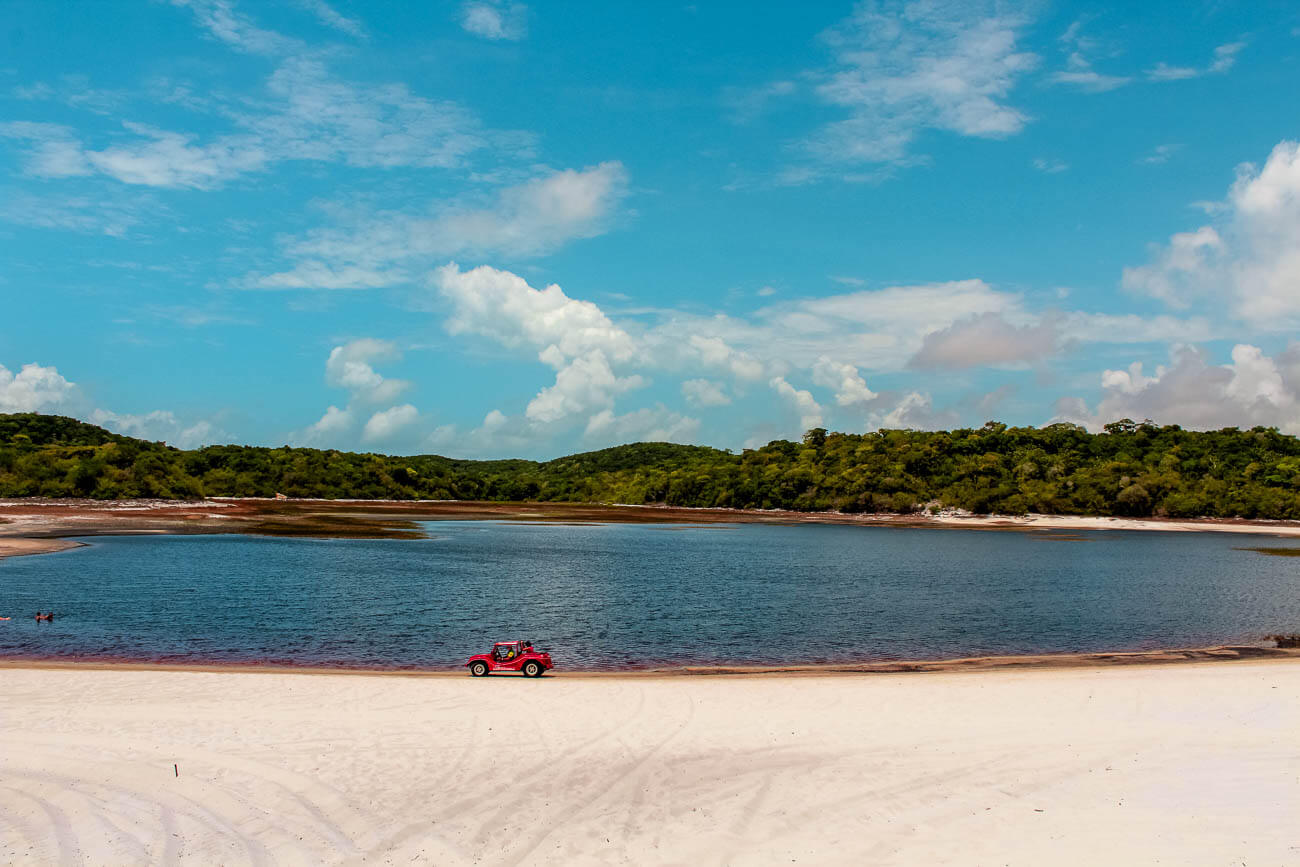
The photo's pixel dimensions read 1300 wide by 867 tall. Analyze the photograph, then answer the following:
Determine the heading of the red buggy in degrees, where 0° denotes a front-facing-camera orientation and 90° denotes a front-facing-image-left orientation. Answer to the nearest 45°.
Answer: approximately 90°
